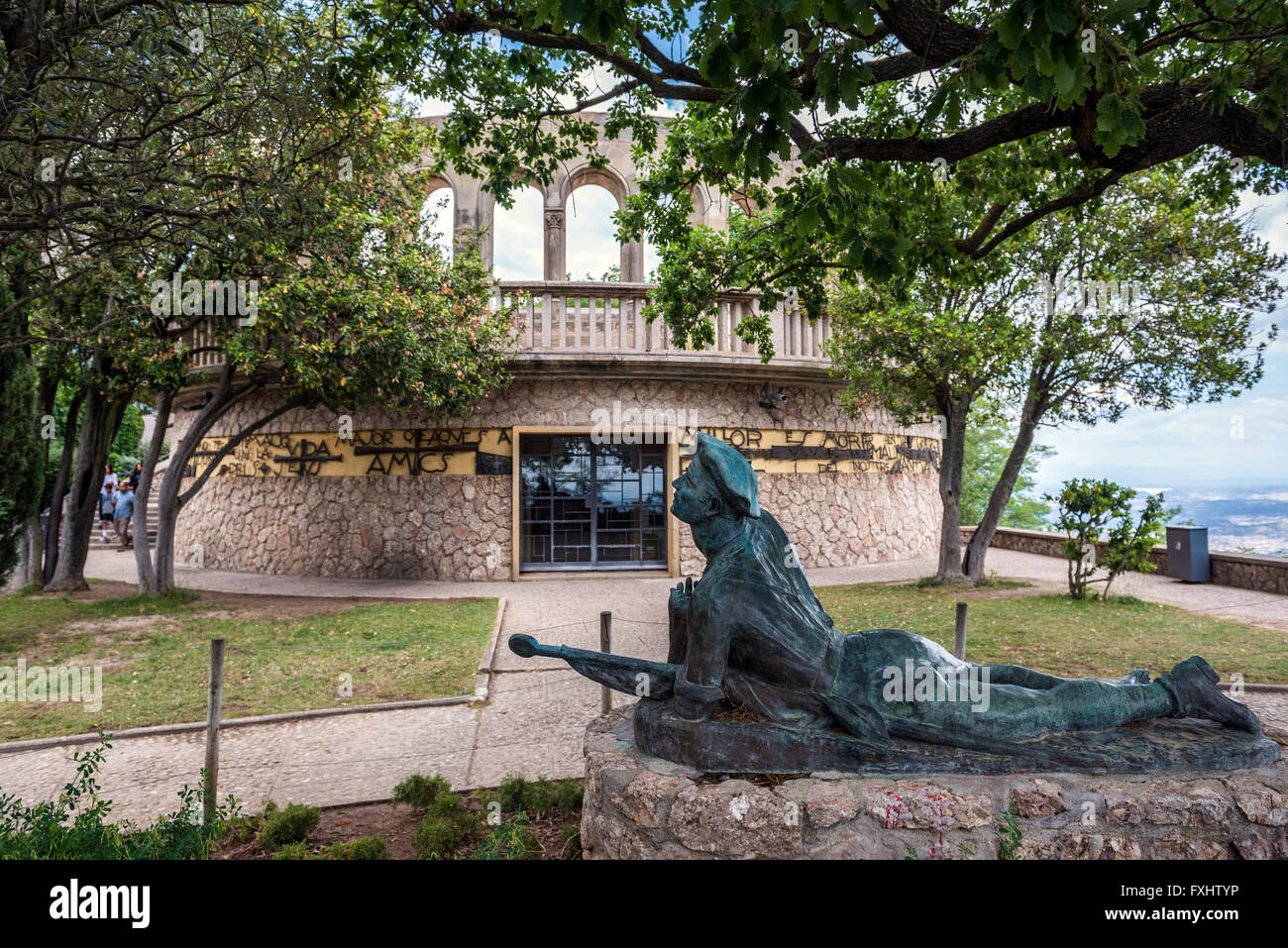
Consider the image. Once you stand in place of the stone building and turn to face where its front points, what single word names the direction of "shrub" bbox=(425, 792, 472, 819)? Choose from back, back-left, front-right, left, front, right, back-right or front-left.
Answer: front

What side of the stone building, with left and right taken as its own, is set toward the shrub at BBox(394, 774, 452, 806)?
front

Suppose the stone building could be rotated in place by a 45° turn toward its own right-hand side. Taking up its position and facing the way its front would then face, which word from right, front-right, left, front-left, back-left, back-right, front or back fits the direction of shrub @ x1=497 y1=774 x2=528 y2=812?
front-left

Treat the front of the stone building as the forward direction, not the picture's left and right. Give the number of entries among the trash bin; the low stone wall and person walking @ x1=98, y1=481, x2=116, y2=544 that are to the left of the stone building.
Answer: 2

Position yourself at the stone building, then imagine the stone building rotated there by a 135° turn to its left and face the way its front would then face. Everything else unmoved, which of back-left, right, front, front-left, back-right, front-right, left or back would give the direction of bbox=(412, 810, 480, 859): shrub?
back-right

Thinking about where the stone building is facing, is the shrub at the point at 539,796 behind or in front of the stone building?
in front

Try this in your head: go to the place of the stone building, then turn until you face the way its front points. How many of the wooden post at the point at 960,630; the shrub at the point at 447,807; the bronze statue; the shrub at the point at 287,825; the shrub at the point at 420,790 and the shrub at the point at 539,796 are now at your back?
0

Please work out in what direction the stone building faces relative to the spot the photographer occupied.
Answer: facing the viewer

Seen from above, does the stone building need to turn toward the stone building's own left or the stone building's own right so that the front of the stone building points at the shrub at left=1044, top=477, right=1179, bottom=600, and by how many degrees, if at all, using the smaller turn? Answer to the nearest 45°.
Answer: approximately 45° to the stone building's own left

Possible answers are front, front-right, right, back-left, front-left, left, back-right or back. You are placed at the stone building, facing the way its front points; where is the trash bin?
left

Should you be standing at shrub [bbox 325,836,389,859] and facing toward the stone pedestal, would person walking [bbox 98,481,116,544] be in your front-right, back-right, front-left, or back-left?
back-left

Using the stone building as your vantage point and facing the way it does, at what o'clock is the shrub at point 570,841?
The shrub is roughly at 12 o'clock from the stone building.

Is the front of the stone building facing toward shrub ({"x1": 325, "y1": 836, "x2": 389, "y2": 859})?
yes

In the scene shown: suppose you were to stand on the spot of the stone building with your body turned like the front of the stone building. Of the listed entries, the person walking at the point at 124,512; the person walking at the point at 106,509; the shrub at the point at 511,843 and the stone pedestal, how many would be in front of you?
2

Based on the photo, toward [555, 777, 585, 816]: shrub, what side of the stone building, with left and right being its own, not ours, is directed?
front

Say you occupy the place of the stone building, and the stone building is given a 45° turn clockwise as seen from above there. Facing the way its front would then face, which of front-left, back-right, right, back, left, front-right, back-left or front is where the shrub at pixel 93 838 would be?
front-left

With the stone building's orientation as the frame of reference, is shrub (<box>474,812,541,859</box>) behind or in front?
in front
